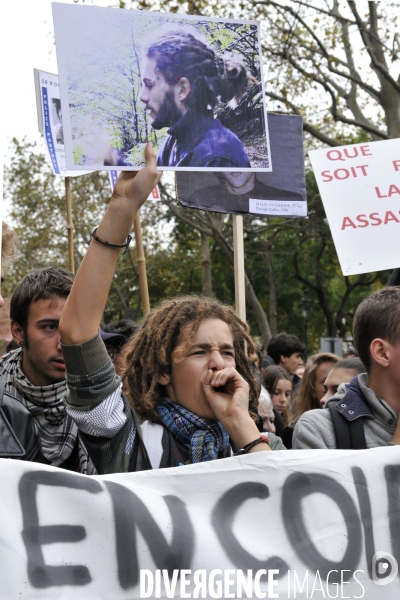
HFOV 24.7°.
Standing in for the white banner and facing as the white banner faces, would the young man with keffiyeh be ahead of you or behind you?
behind

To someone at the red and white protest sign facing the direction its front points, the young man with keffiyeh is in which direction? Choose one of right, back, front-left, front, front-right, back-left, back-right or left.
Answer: front-right

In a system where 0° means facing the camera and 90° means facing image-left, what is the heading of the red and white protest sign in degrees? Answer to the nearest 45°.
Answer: approximately 0°

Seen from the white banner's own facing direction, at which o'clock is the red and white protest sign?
The red and white protest sign is roughly at 7 o'clock from the white banner.

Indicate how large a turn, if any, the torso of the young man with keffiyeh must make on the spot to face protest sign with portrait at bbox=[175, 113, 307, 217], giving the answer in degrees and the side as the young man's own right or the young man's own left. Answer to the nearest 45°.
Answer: approximately 90° to the young man's own left

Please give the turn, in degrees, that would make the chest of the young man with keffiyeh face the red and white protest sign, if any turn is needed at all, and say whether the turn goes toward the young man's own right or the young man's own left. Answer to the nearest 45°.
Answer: approximately 90° to the young man's own left

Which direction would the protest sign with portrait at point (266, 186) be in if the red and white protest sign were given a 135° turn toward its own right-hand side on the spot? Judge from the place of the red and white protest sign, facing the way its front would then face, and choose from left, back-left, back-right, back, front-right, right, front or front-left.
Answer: front

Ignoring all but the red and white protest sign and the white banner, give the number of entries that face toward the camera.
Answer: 2
